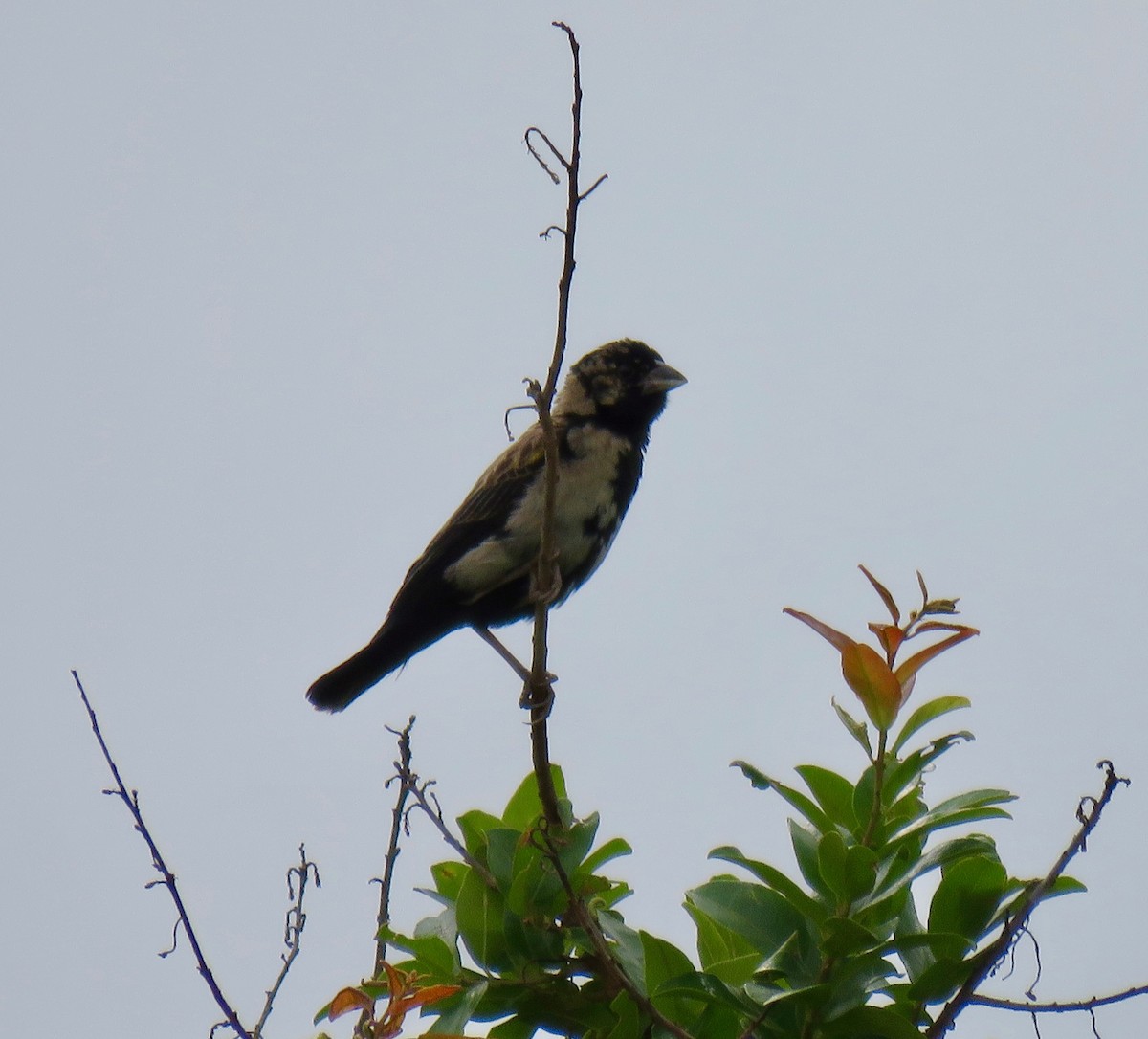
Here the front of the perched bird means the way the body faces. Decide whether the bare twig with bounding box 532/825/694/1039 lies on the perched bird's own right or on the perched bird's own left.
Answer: on the perched bird's own right

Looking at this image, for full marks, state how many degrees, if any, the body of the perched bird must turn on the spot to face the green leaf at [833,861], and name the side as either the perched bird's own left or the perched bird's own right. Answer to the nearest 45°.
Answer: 0° — it already faces it

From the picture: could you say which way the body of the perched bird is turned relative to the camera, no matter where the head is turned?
to the viewer's right
